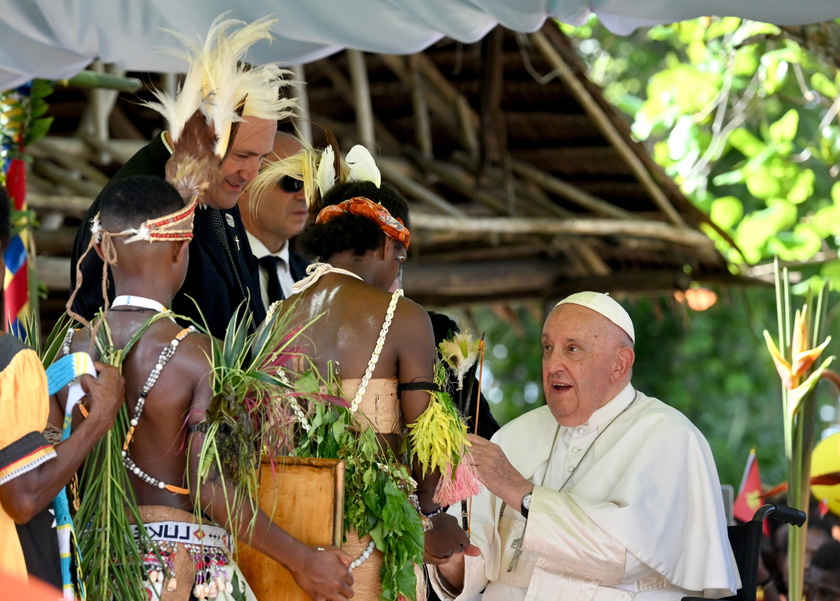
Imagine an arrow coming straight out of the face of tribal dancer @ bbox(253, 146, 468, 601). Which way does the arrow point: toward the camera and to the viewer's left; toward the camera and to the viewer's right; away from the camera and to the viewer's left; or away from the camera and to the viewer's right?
away from the camera and to the viewer's right

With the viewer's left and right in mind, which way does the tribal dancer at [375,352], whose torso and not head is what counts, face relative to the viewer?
facing away from the viewer and to the right of the viewer

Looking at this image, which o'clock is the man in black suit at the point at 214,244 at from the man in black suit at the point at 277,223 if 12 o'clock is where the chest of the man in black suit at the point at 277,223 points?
the man in black suit at the point at 214,244 is roughly at 2 o'clock from the man in black suit at the point at 277,223.

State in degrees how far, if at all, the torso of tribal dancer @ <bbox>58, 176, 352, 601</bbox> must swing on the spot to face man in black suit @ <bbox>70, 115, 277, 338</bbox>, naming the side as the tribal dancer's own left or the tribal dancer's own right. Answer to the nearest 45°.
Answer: approximately 45° to the tribal dancer's own left

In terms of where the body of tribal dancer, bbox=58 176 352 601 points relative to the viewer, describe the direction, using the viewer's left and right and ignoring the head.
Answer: facing away from the viewer and to the right of the viewer

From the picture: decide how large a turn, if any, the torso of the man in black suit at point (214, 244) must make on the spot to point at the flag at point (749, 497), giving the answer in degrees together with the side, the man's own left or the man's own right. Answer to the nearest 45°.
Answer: approximately 90° to the man's own left

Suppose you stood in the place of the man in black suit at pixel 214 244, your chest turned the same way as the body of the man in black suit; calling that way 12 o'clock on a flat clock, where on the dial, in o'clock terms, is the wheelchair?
The wheelchair is roughly at 11 o'clock from the man in black suit.
